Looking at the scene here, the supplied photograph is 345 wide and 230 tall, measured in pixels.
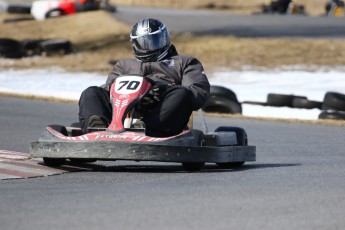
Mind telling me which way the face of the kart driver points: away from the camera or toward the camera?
toward the camera

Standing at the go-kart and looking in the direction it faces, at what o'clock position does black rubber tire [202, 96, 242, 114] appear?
The black rubber tire is roughly at 5 o'clock from the go-kart.

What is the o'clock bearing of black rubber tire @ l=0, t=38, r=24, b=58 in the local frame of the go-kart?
The black rubber tire is roughly at 4 o'clock from the go-kart.

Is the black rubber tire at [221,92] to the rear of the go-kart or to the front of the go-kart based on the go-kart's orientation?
to the rear

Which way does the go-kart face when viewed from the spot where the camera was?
facing the viewer and to the left of the viewer

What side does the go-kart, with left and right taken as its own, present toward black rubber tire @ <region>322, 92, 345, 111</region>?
back

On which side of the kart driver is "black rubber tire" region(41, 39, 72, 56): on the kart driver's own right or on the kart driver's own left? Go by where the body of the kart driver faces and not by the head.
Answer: on the kart driver's own right

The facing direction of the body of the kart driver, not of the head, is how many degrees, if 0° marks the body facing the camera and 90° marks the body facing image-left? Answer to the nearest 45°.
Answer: approximately 45°

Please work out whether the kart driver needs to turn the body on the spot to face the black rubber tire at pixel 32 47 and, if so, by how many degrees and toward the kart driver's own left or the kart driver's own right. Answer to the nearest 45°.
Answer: approximately 135° to the kart driver's own right

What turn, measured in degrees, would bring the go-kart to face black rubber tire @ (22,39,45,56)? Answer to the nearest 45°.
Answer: approximately 135° to its right

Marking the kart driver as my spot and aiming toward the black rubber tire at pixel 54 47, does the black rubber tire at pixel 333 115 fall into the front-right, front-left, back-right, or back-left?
front-right
